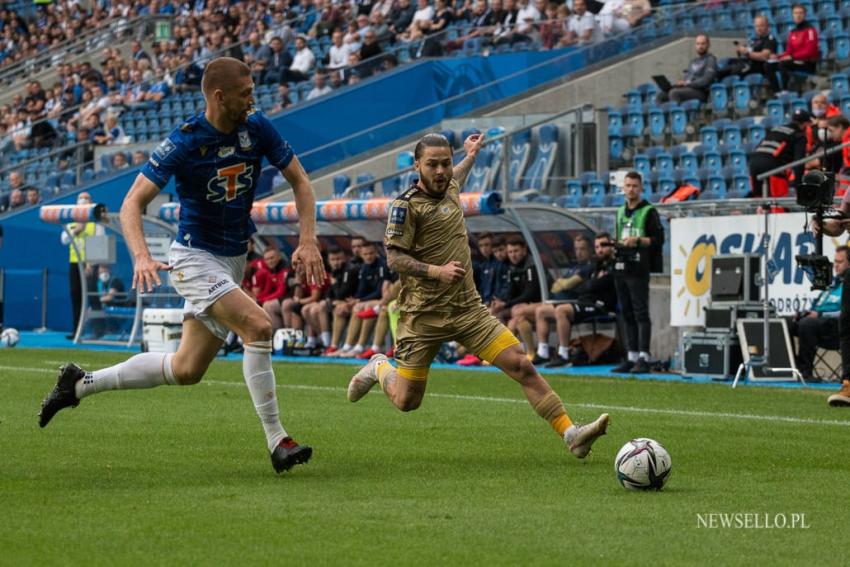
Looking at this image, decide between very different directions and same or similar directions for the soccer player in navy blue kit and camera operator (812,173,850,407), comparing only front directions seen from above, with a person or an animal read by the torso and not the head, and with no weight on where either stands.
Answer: very different directions

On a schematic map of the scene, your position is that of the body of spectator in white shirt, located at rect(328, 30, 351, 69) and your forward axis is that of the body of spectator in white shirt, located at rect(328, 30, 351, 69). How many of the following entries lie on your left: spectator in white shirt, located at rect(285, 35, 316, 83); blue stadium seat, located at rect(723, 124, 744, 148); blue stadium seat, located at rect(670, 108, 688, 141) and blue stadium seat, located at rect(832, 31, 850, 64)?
3

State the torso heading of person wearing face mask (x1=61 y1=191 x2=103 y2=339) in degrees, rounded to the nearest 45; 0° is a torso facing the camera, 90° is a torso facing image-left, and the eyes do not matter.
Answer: approximately 0°

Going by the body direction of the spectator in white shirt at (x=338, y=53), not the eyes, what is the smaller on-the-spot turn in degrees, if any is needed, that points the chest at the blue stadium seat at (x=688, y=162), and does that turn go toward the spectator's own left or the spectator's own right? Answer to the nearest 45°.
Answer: approximately 90° to the spectator's own left

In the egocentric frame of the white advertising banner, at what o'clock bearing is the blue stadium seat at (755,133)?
The blue stadium seat is roughly at 6 o'clock from the white advertising banner.

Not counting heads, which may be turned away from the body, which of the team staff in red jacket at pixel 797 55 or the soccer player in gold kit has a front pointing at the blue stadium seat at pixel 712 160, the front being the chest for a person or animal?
the team staff in red jacket

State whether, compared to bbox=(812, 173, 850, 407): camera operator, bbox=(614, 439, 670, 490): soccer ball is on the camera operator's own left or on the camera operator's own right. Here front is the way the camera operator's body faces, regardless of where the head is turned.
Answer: on the camera operator's own left
